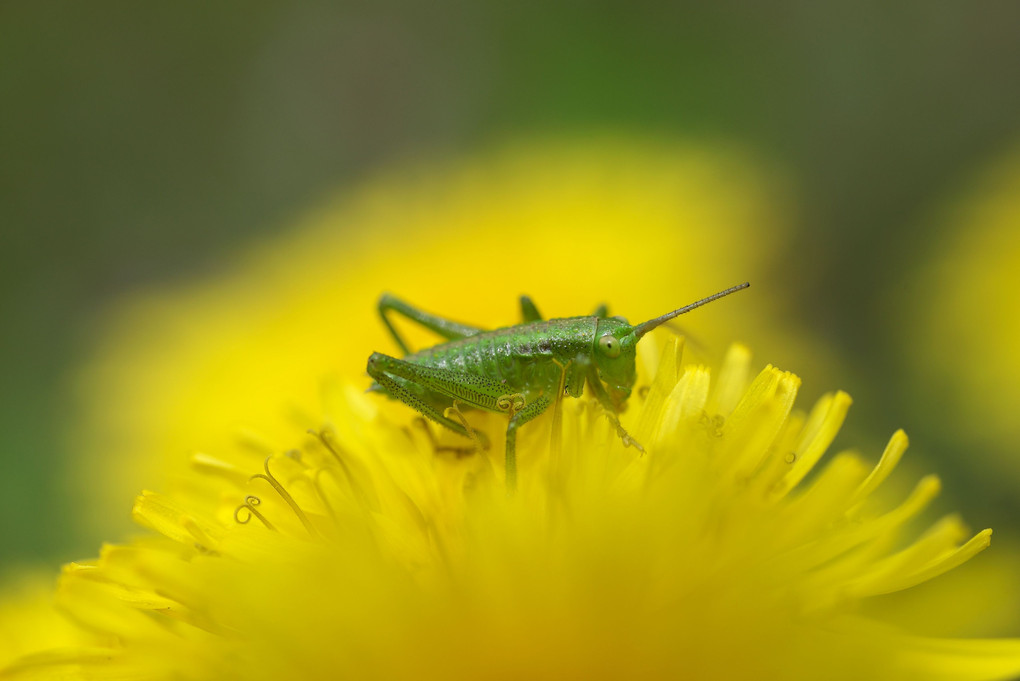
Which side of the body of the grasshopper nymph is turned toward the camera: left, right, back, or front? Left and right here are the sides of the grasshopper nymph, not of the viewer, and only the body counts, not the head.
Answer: right

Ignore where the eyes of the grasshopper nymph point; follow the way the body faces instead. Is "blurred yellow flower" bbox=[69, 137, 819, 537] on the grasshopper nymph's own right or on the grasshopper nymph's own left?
on the grasshopper nymph's own left
